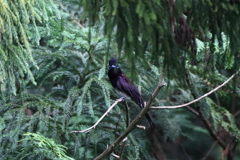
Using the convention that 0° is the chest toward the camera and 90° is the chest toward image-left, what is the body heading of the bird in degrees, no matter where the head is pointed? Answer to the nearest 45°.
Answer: approximately 90°
